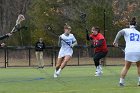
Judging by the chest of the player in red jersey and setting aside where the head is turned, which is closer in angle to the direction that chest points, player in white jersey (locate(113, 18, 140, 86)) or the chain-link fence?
the player in white jersey

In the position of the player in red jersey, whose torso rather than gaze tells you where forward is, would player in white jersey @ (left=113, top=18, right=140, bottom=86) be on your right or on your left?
on your left

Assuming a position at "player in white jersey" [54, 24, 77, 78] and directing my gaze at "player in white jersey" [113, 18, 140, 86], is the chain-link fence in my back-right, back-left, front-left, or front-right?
back-left

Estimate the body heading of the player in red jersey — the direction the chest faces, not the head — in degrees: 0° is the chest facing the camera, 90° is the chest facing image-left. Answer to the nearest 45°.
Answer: approximately 45°

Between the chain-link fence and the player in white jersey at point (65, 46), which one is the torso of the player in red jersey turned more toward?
the player in white jersey
